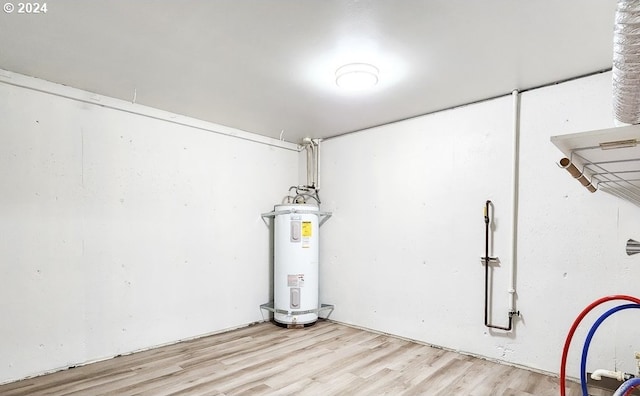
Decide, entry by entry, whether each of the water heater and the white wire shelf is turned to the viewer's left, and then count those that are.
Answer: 1

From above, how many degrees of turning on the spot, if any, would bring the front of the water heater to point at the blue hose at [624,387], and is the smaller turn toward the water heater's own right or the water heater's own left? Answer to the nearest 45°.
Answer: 0° — it already faces it

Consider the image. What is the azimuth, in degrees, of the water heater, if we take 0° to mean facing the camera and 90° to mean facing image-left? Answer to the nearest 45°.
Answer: approximately 0°

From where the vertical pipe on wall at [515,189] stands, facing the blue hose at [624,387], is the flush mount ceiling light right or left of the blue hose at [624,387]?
right

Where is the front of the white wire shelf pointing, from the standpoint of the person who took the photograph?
facing to the left of the viewer
